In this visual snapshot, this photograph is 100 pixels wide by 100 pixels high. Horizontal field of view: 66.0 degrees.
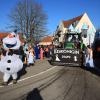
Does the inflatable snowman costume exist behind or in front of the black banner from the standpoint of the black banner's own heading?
in front

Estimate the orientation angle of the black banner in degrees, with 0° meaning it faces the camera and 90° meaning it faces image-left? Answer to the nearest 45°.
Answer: approximately 0°
